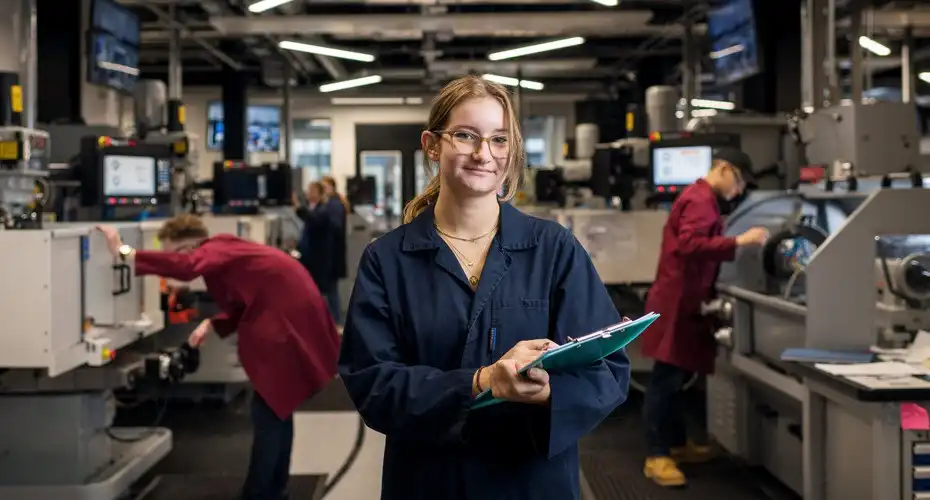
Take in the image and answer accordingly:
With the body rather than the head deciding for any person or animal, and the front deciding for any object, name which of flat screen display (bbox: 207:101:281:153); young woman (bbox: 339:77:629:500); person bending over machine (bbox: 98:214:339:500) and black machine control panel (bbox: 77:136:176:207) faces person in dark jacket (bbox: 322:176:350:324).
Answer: the flat screen display

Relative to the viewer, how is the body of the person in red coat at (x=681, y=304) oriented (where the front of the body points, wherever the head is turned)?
to the viewer's right

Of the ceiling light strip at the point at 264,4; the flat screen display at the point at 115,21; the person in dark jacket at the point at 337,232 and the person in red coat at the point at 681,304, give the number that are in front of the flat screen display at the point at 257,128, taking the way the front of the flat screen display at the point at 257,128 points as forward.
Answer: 4

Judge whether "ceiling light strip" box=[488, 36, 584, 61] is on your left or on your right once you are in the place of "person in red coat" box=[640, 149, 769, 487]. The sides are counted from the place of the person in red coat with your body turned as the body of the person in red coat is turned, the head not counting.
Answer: on your left

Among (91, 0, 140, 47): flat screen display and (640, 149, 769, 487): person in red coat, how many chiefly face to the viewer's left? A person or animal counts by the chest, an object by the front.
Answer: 0

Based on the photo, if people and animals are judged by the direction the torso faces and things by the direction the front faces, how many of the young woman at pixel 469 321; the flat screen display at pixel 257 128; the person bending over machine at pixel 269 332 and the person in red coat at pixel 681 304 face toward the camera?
2

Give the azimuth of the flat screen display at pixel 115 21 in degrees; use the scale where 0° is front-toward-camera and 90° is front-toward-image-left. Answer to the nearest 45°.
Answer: approximately 315°

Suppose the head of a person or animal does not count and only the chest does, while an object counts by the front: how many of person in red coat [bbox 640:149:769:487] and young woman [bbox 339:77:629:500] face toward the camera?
1

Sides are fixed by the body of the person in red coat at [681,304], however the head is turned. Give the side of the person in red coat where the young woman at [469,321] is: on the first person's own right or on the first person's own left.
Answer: on the first person's own right

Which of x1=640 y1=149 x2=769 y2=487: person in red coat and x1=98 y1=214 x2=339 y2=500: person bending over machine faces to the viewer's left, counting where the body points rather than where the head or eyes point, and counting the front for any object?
the person bending over machine
